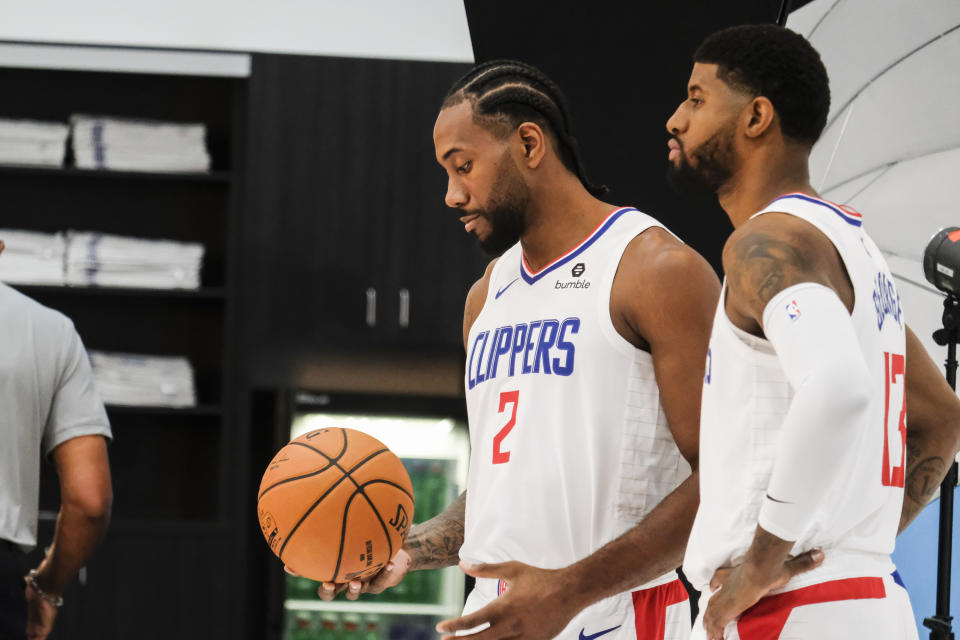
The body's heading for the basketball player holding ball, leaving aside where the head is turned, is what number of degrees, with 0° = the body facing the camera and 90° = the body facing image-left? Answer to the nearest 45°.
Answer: approximately 45°

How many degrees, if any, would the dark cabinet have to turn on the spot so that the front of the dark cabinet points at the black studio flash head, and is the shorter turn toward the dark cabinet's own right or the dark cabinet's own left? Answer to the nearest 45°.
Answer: approximately 45° to the dark cabinet's own left

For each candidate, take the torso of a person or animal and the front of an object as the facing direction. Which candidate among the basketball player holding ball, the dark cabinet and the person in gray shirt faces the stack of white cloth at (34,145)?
the person in gray shirt

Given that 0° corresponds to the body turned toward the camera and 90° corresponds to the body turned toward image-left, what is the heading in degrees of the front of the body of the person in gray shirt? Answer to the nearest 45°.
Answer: approximately 180°

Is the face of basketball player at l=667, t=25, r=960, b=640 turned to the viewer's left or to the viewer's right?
to the viewer's left

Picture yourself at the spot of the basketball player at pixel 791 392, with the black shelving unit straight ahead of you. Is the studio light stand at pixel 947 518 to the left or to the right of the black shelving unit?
right

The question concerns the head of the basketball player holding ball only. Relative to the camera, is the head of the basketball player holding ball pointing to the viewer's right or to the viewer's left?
to the viewer's left
